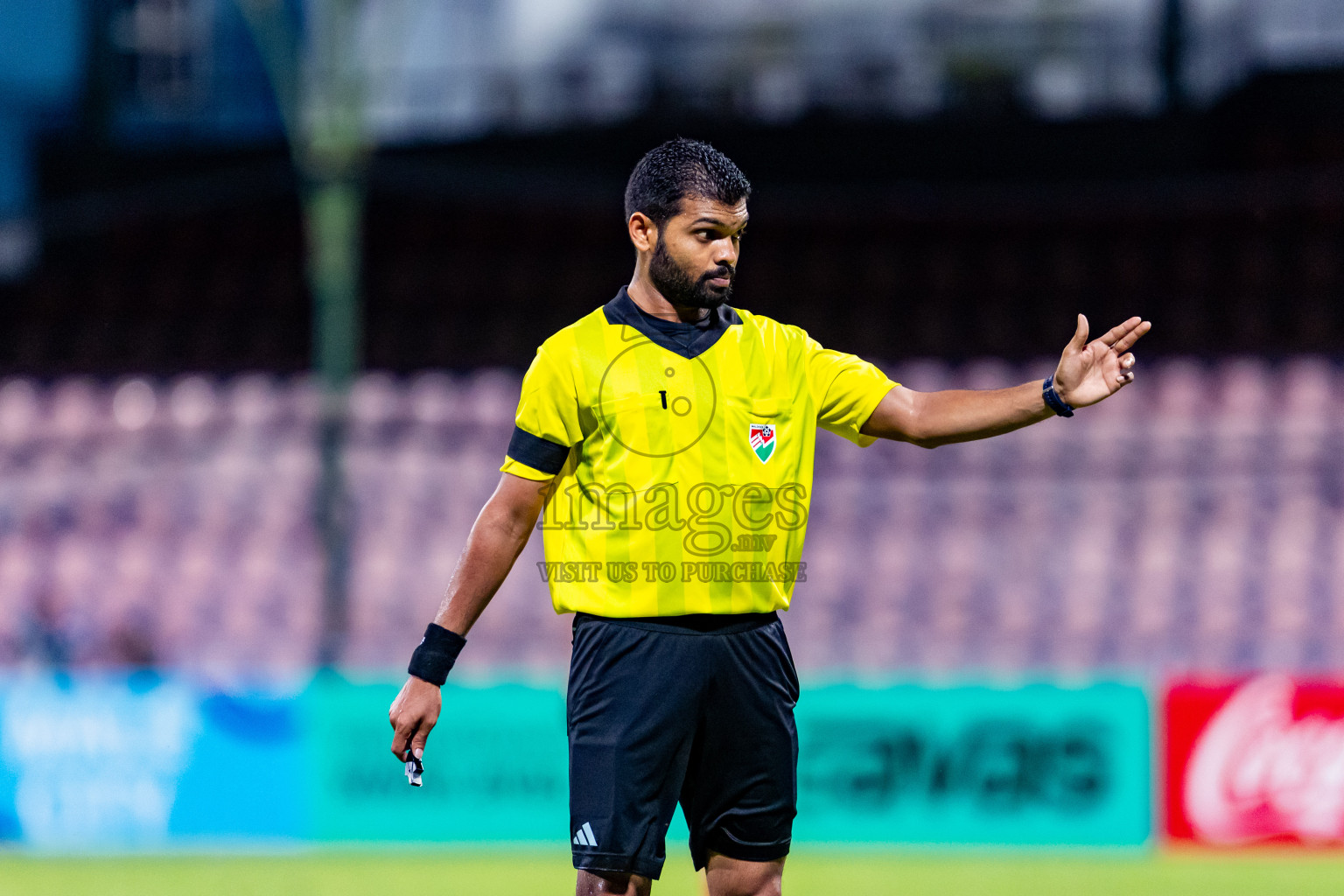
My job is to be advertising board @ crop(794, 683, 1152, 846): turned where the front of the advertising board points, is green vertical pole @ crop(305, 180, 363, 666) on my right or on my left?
on my right

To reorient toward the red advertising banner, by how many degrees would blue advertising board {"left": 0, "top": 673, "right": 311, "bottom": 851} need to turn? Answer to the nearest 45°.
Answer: approximately 90° to its left

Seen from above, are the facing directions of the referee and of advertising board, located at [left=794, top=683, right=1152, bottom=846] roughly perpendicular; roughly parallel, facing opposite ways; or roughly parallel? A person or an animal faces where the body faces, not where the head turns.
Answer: roughly parallel

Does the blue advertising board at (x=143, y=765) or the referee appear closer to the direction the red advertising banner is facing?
the referee

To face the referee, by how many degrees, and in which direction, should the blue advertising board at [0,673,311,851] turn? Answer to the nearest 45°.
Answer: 0° — it already faces them

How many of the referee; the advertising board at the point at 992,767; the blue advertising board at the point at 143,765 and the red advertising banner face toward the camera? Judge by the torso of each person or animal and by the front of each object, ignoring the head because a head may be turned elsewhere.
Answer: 4

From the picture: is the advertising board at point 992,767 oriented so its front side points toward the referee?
yes

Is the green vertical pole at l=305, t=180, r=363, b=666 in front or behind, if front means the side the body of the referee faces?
behind

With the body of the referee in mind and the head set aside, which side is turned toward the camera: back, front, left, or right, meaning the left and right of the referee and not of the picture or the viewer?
front

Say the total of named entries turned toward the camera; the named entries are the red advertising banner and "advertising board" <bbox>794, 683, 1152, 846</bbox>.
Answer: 2

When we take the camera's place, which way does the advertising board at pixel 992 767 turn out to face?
facing the viewer

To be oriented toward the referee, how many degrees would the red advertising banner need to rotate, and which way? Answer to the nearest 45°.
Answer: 0° — it already faces them

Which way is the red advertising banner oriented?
toward the camera

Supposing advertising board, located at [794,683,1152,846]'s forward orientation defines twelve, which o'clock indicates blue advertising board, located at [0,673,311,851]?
The blue advertising board is roughly at 3 o'clock from the advertising board.

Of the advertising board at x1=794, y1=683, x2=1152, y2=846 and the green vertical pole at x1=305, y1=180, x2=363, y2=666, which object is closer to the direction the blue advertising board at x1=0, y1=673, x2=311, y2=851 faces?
the advertising board
